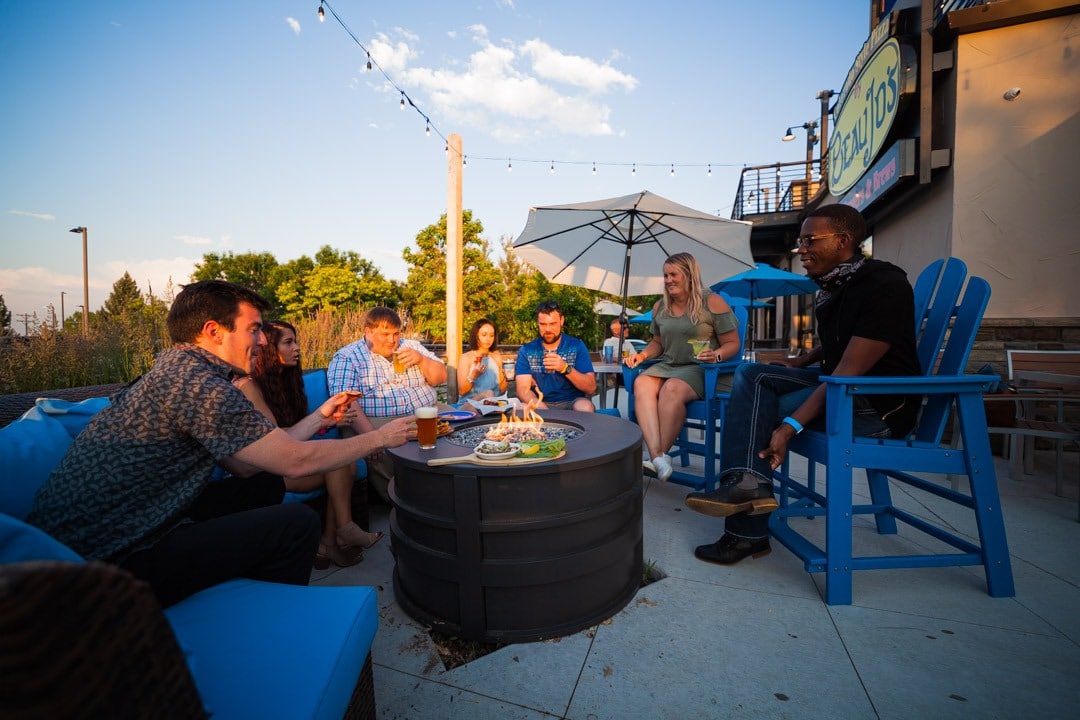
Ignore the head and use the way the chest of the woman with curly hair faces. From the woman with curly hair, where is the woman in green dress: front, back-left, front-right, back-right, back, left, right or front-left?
front

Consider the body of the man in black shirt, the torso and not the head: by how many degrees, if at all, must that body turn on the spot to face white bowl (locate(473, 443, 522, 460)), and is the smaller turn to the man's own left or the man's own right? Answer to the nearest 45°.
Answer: approximately 45° to the man's own left

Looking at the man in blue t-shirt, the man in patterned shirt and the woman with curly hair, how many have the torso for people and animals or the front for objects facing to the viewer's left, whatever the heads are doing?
0

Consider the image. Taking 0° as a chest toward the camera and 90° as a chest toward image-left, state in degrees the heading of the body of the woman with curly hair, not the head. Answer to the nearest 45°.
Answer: approximately 270°

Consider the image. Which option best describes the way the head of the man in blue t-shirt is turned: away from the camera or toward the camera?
toward the camera

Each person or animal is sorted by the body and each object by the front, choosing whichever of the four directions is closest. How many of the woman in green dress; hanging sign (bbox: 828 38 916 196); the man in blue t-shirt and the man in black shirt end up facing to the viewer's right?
0

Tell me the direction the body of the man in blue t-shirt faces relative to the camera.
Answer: toward the camera

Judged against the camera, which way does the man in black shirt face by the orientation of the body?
to the viewer's left

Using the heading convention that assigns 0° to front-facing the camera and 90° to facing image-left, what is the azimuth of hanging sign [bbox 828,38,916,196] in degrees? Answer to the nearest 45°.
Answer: approximately 45°

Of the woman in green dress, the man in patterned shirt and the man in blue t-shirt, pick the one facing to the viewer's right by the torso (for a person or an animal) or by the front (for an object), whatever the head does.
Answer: the man in patterned shirt

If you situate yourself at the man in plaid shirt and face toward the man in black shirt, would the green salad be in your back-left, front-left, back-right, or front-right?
front-right

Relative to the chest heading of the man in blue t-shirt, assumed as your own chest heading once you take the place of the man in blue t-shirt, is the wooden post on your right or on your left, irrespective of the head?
on your right

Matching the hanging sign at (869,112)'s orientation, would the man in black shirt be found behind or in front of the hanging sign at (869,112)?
in front

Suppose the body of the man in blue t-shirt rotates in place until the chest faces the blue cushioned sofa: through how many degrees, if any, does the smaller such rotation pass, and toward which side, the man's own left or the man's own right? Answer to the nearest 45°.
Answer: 0° — they already face it

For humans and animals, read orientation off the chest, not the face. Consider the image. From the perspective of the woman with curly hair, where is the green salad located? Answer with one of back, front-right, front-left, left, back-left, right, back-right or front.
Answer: front-right

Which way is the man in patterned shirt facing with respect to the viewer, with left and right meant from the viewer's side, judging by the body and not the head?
facing to the right of the viewer

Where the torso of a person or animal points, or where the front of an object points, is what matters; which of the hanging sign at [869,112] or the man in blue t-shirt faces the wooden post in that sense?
the hanging sign

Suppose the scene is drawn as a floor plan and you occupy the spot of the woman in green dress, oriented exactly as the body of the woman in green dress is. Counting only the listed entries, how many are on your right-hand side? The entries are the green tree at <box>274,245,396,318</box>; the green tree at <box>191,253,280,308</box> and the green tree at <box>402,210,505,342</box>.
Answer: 3

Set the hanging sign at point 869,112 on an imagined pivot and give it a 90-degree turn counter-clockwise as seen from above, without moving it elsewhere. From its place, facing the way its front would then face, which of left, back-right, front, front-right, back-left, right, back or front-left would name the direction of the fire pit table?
front-right
